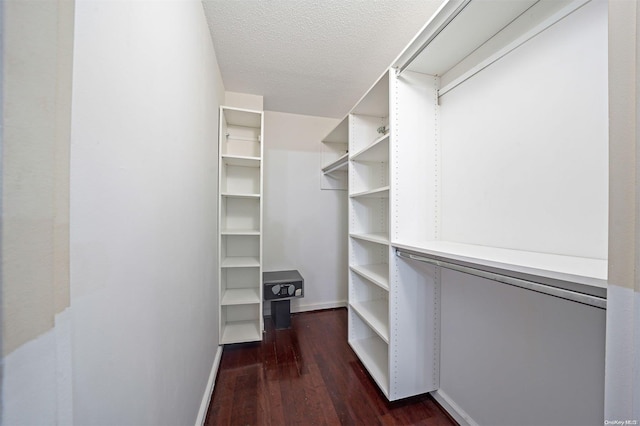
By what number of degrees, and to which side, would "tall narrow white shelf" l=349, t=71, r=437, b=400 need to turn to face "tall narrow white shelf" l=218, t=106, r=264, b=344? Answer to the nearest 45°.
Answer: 0° — it already faces it

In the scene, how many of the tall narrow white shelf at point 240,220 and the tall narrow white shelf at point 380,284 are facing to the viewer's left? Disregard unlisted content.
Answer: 1

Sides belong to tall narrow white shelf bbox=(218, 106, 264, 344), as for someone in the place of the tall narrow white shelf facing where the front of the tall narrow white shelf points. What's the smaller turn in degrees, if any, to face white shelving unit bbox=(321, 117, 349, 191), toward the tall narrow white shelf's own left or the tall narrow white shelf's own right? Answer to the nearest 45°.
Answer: approximately 90° to the tall narrow white shelf's own left

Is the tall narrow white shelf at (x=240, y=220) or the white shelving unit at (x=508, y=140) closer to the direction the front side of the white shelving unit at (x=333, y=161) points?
the tall narrow white shelf

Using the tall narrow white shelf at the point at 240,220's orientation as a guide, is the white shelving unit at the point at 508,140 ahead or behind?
ahead

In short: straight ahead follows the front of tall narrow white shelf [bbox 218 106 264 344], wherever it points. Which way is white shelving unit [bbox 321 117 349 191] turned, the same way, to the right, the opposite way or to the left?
to the right

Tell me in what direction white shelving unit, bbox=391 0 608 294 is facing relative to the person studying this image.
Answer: facing the viewer and to the left of the viewer

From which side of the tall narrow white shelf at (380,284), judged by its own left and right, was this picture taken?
left
